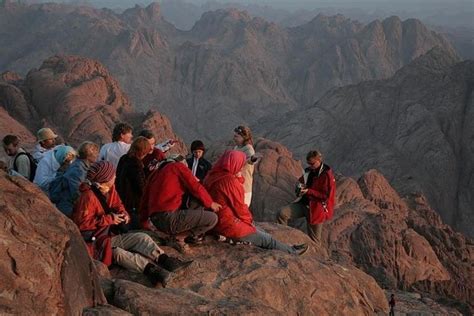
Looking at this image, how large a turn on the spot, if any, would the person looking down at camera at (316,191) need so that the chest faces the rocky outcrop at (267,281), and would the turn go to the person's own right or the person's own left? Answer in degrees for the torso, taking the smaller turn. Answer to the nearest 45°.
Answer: approximately 45° to the person's own left

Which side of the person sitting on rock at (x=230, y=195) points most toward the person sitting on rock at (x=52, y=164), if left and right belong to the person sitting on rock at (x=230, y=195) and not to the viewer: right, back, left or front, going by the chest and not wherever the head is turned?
back

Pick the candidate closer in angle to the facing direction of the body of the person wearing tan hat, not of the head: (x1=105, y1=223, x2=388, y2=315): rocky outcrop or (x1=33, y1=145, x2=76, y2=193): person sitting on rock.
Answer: the rocky outcrop

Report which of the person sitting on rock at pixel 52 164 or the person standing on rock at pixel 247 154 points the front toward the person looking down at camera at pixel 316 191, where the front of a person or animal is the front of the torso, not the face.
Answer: the person sitting on rock

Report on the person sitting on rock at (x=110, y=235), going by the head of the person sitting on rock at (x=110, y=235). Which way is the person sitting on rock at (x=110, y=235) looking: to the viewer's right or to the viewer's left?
to the viewer's right

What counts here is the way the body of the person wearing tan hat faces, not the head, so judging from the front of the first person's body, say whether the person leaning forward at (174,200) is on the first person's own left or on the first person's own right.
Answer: on the first person's own right

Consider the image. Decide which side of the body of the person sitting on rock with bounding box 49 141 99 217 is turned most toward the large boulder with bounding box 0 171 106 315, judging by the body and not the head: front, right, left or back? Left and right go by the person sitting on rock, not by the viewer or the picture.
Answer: right

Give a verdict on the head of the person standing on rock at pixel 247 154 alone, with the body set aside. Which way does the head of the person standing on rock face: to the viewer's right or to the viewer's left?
to the viewer's left

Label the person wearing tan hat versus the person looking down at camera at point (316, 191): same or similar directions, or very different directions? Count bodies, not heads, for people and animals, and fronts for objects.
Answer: very different directions
